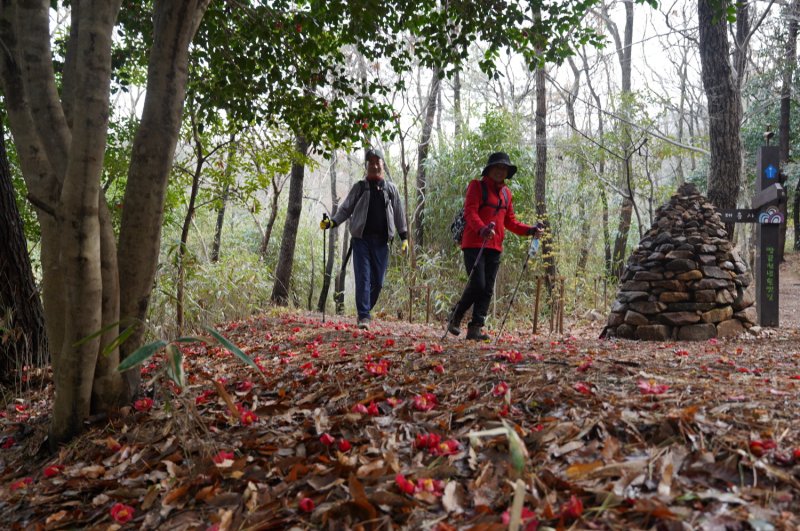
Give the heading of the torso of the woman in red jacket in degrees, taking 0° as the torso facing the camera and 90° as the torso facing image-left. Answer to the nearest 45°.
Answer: approximately 315°

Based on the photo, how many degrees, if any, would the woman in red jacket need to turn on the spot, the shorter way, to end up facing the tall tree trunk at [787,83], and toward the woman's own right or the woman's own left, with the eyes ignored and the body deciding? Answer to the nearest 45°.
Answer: approximately 90° to the woman's own left

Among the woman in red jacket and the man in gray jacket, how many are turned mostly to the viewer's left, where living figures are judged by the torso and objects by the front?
0

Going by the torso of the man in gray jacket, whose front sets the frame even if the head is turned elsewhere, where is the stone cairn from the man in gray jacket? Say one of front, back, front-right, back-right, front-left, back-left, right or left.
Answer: left

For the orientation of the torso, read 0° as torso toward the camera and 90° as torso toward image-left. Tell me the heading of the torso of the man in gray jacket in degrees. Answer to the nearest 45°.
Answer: approximately 0°

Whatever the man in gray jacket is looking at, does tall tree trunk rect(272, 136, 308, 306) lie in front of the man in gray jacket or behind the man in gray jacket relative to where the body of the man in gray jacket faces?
behind

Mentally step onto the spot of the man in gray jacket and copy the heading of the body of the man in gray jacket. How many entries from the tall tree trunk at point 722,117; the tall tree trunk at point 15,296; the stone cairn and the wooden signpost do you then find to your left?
3

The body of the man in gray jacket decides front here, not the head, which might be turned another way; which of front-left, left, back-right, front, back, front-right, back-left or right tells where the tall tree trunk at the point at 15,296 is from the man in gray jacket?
front-right

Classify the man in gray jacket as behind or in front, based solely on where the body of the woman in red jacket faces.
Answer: behind

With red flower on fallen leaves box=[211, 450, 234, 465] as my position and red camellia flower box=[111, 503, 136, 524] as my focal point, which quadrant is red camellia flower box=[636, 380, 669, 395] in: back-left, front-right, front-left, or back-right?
back-left

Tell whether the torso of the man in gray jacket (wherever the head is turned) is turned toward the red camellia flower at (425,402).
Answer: yes

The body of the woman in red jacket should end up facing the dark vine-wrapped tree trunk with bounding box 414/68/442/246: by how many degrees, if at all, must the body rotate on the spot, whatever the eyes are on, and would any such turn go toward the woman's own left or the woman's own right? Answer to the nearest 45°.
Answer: approximately 135° to the woman's own left
